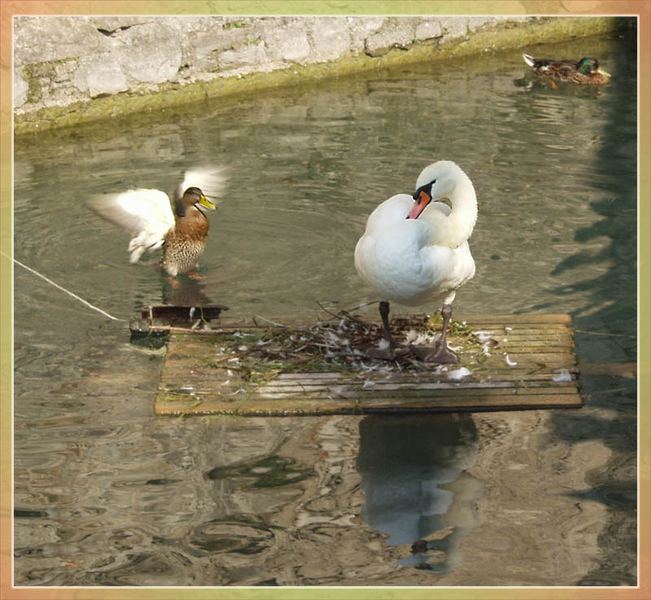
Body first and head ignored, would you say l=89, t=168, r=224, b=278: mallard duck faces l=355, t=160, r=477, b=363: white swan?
yes

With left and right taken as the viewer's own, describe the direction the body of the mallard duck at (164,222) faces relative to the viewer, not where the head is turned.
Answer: facing the viewer and to the right of the viewer

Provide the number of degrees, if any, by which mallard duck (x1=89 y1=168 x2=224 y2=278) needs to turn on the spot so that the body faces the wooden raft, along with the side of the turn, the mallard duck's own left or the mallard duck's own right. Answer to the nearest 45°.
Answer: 0° — it already faces it

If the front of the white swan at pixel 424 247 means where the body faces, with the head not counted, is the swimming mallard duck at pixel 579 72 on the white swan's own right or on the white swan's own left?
on the white swan's own left

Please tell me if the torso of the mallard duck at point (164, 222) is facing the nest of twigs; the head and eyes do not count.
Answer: yes

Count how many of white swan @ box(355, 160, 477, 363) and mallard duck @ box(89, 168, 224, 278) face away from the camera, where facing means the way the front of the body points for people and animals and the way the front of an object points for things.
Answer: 0

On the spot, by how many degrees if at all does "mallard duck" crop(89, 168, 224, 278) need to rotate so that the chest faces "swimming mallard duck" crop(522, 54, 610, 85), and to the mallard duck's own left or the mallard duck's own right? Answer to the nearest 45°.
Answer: approximately 90° to the mallard duck's own left
